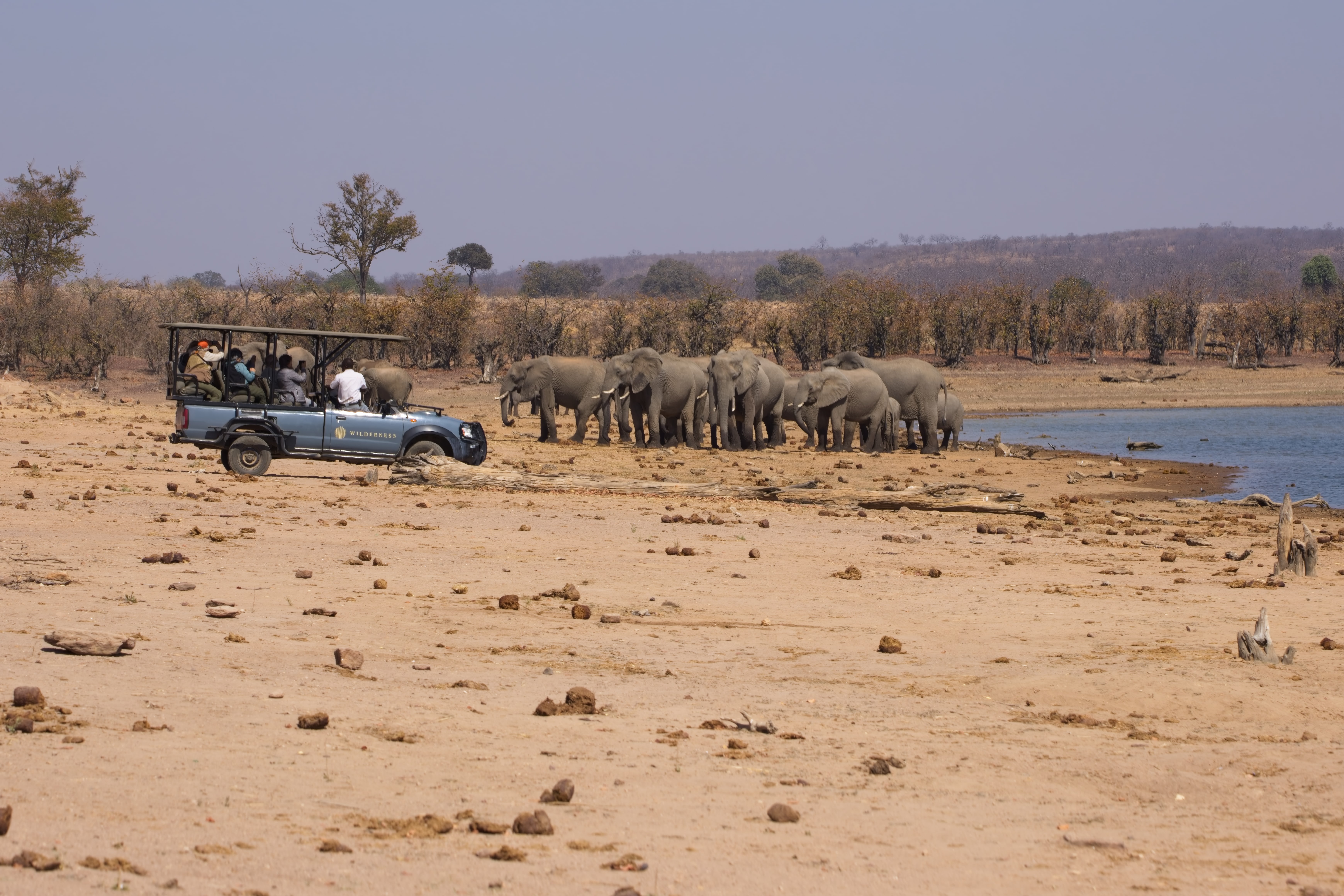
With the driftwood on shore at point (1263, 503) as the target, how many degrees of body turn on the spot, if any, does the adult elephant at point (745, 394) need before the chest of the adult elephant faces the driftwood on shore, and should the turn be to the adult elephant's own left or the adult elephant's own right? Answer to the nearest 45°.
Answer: approximately 90° to the adult elephant's own left

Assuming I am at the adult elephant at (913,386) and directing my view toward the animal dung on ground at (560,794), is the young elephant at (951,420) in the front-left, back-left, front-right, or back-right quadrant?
back-left

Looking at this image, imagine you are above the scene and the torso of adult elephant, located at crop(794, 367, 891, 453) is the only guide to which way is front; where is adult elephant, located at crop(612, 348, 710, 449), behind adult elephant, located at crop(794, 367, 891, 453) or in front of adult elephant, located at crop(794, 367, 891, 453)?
in front

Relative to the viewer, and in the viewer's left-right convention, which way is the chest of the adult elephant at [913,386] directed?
facing to the left of the viewer

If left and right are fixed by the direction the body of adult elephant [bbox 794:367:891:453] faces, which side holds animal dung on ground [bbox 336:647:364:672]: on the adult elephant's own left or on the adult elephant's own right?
on the adult elephant's own left

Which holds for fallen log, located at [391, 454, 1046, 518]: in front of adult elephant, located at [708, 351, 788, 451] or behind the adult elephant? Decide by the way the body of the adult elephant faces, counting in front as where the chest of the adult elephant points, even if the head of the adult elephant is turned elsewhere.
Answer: in front

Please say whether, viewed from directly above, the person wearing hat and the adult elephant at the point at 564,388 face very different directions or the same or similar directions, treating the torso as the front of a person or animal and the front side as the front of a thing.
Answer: very different directions

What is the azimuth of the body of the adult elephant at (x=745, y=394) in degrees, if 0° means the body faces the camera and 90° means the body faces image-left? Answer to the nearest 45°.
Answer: approximately 45°

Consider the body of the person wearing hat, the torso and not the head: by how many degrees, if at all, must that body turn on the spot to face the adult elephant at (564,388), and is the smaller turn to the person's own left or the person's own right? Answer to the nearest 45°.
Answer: approximately 45° to the person's own left

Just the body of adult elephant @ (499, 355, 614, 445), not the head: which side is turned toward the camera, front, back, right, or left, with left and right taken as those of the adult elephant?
left

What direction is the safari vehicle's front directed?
to the viewer's right

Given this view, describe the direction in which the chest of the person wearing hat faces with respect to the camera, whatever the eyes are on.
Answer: to the viewer's right

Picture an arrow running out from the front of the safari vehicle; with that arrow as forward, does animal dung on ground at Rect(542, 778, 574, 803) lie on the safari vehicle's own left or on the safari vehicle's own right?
on the safari vehicle's own right

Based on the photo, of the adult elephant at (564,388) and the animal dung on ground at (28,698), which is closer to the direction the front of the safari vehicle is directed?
the adult elephant

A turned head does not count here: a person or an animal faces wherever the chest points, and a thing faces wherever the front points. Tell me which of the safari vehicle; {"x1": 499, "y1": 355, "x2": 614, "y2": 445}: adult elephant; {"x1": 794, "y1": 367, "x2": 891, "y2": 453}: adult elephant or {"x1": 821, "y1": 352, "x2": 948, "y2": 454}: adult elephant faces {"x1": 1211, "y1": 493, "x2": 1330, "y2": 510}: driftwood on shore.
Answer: the safari vehicle
